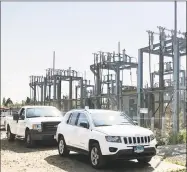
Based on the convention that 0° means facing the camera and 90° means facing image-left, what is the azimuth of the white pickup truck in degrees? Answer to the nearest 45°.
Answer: approximately 315°

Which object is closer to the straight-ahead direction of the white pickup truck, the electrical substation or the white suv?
the white suv

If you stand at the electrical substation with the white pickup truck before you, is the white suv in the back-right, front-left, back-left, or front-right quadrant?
front-left

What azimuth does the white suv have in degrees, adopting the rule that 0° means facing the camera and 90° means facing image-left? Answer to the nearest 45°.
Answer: approximately 315°

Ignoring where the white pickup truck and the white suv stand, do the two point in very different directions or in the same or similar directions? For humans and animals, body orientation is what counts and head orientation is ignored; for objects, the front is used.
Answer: same or similar directions

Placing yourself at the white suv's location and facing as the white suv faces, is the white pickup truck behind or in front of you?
behind

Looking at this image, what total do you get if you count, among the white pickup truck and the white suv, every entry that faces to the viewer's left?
0

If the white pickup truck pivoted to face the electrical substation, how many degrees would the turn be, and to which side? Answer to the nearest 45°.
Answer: approximately 90° to its left
